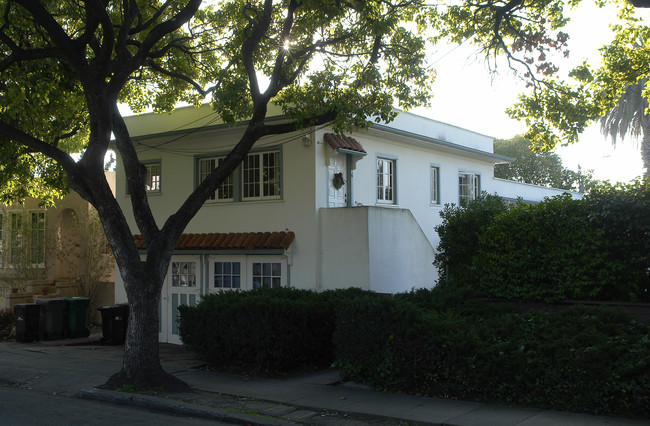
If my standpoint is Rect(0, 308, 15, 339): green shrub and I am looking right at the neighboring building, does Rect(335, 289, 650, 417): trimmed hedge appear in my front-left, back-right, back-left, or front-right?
back-right

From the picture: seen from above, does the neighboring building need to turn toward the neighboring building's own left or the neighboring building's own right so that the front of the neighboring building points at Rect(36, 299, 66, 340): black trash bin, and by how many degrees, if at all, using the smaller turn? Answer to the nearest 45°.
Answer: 0° — it already faces it

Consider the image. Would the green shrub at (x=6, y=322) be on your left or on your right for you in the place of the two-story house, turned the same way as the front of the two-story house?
on your right

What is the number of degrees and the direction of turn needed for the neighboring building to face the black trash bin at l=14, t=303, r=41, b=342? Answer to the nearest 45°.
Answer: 0° — it already faces it

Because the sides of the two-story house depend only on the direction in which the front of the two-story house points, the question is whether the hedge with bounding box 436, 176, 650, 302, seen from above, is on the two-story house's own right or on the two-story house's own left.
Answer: on the two-story house's own left

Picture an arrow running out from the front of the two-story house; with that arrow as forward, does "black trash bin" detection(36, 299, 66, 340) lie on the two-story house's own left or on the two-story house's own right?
on the two-story house's own right

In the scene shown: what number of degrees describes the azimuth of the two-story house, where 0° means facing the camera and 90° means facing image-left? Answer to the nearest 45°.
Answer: approximately 45°
